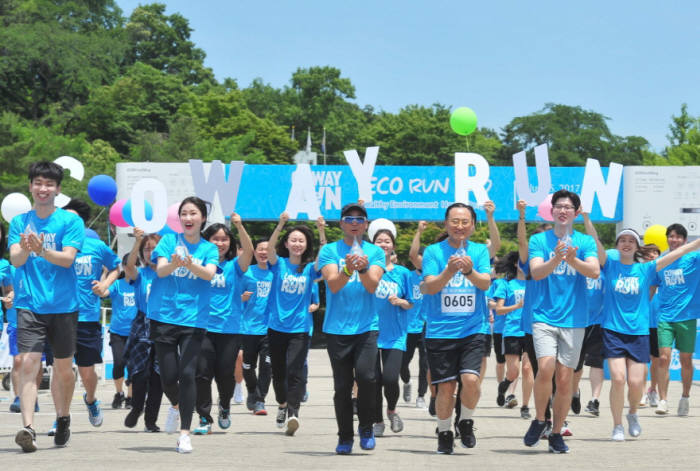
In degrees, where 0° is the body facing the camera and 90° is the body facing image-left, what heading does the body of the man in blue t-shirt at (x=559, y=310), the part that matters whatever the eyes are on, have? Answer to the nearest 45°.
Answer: approximately 0°

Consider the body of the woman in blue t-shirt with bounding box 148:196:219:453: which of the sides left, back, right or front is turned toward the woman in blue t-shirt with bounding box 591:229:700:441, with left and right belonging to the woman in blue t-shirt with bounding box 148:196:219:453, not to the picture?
left

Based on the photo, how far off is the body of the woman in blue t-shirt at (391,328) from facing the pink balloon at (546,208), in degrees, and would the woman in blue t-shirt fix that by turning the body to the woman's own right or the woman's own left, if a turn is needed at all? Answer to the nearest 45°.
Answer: approximately 90° to the woman's own left

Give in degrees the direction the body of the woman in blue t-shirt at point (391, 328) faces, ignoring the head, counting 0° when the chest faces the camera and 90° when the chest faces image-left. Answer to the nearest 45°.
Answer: approximately 0°

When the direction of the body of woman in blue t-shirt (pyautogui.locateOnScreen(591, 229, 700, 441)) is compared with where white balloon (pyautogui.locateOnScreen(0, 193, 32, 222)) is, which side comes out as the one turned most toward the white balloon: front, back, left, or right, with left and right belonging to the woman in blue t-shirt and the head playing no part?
right

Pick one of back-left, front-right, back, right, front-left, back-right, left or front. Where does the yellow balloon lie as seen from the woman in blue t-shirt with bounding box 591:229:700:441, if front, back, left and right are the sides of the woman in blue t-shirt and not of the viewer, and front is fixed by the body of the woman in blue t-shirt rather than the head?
back

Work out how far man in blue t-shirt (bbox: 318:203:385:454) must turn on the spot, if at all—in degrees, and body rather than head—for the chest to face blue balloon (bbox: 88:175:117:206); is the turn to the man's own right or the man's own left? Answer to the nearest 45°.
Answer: approximately 135° to the man's own right
